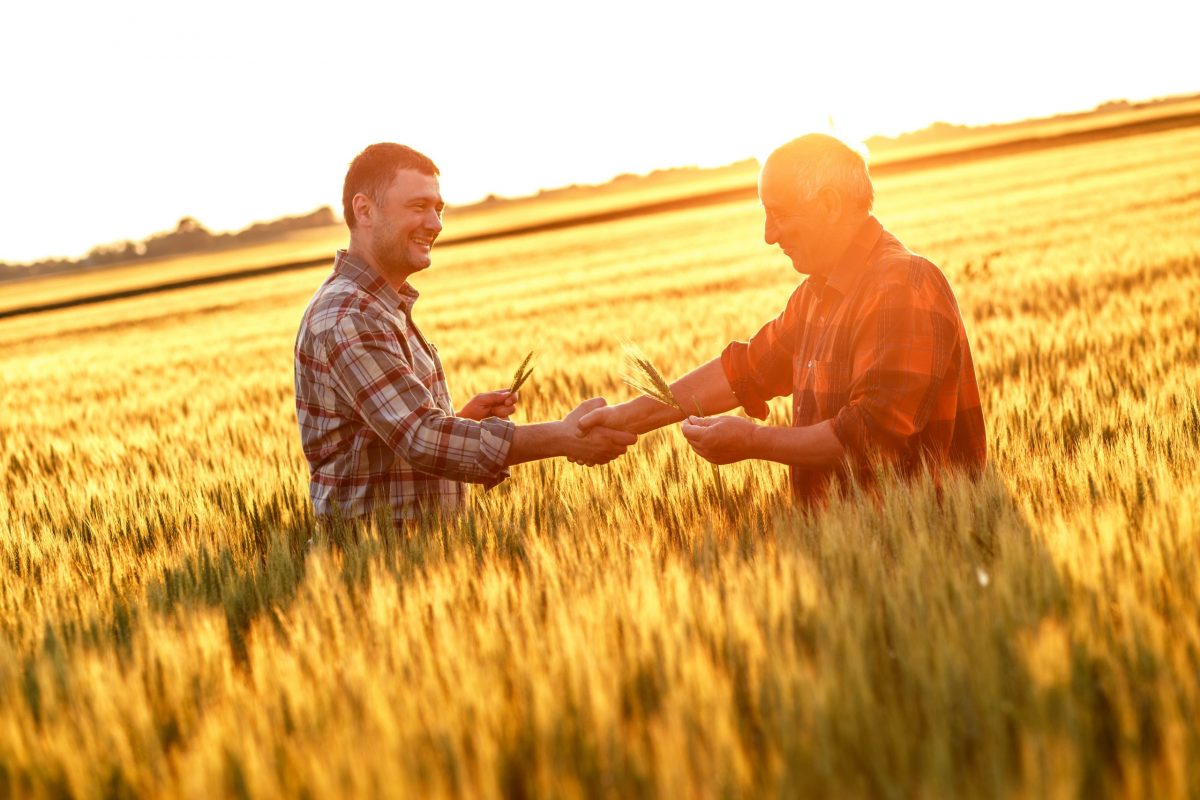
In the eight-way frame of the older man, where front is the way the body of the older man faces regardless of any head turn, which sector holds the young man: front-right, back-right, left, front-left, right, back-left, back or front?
front

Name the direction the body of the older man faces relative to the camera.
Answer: to the viewer's left

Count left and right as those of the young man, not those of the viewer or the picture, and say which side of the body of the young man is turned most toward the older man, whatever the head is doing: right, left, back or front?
front

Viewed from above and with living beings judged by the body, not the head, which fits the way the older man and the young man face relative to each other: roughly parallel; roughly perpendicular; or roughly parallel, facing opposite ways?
roughly parallel, facing opposite ways

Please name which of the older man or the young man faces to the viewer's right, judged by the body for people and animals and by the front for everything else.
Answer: the young man

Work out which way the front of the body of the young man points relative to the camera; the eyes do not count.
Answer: to the viewer's right

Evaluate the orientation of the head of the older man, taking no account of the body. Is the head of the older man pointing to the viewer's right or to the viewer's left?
to the viewer's left

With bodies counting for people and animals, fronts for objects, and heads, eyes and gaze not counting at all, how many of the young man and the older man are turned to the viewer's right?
1
